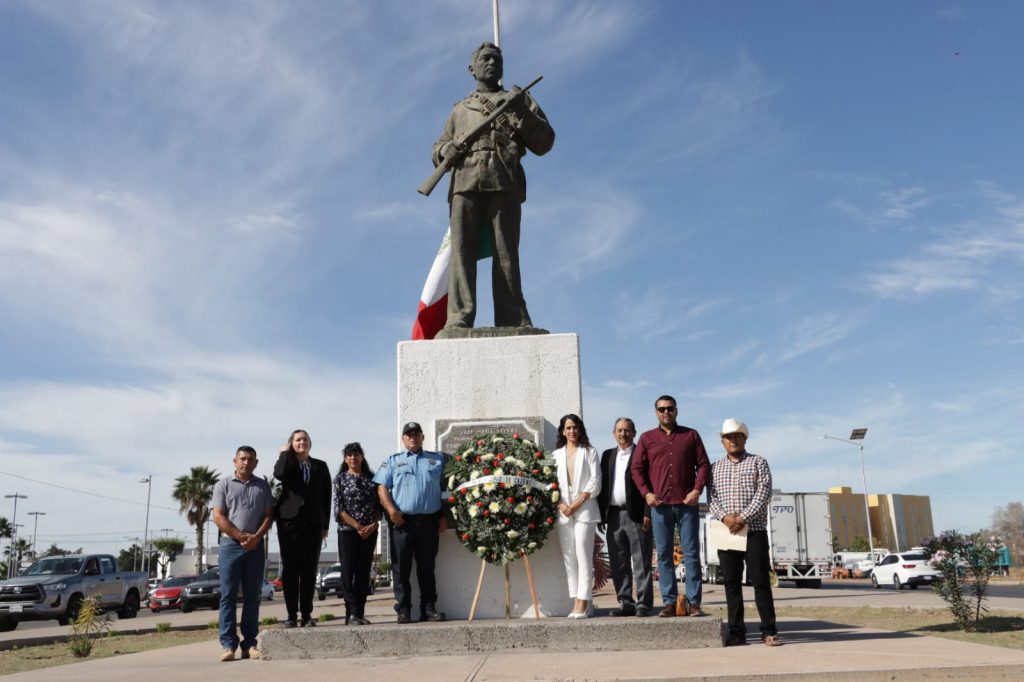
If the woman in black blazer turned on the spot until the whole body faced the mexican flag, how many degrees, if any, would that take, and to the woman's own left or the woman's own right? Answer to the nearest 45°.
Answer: approximately 135° to the woman's own left

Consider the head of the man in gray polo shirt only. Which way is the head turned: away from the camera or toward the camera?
toward the camera

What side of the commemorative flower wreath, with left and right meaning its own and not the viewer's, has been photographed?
front

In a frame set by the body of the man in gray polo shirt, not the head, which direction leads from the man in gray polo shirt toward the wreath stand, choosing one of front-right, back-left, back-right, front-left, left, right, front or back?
left

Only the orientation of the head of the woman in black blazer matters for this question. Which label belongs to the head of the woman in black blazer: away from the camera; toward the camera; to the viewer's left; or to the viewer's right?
toward the camera

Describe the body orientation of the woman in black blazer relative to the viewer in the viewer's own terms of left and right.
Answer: facing the viewer

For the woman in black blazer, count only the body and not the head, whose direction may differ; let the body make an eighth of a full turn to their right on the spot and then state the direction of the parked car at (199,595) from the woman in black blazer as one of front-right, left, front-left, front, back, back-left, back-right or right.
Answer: back-right

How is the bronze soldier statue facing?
toward the camera

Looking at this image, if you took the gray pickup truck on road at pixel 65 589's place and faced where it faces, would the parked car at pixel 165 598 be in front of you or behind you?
behind

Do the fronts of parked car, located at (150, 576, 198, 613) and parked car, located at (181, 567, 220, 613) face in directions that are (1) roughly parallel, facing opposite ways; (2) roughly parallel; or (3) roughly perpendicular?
roughly parallel

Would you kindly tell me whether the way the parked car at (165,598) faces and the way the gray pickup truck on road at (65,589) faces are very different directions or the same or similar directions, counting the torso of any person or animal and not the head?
same or similar directions

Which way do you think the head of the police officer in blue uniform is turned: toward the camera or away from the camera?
toward the camera

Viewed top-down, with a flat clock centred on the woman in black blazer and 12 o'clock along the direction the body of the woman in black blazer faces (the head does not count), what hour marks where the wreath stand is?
The wreath stand is roughly at 9 o'clock from the woman in black blazer.
